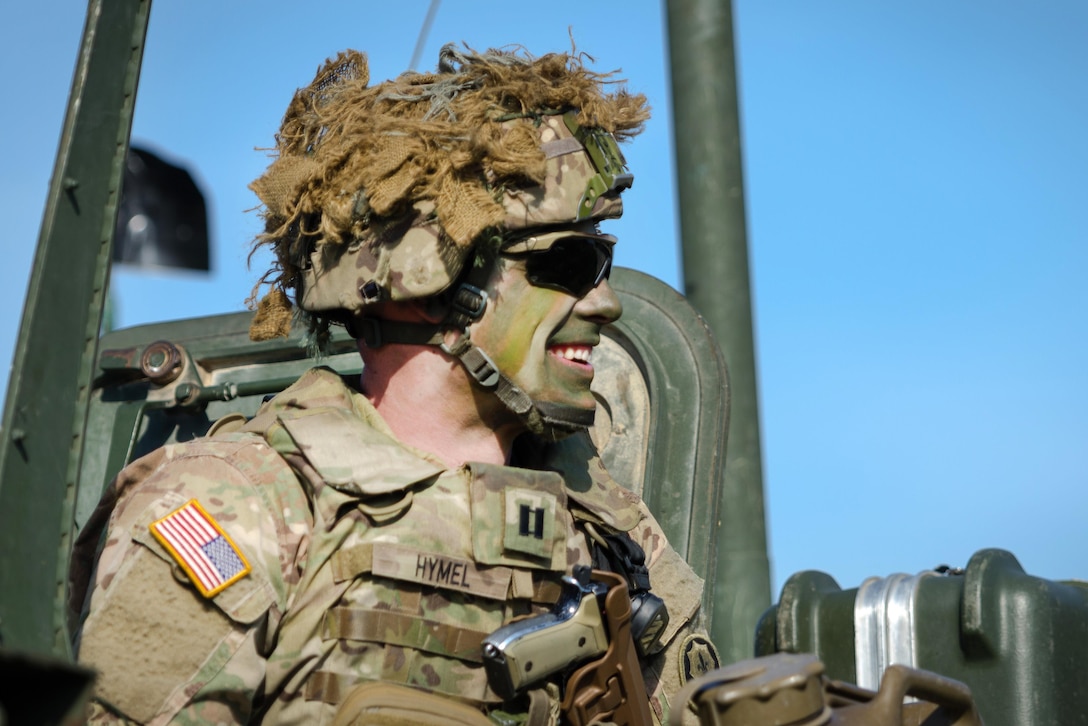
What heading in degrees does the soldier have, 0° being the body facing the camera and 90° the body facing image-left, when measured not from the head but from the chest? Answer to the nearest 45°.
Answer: approximately 315°

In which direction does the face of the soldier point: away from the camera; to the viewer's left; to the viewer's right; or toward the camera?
to the viewer's right
